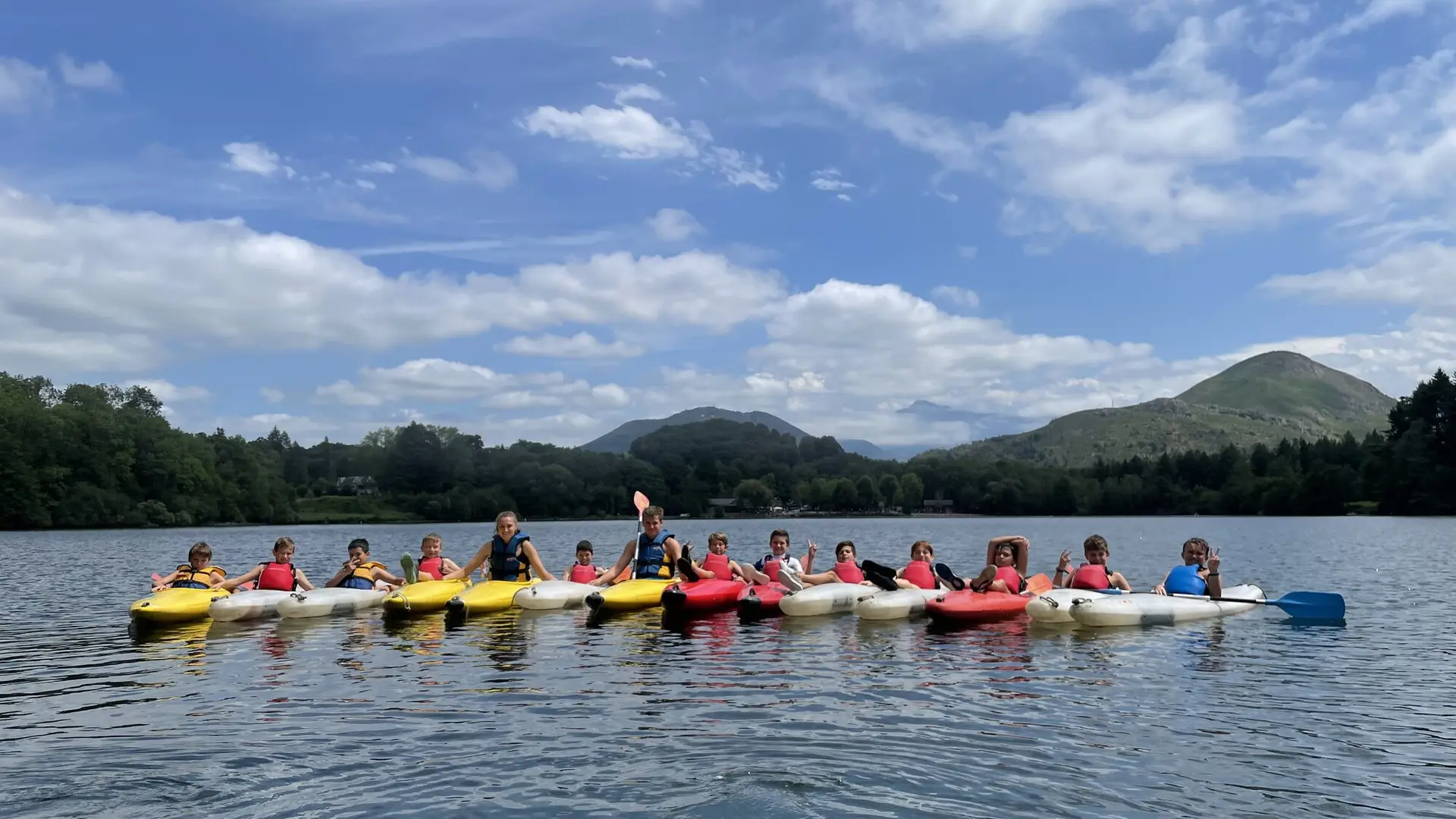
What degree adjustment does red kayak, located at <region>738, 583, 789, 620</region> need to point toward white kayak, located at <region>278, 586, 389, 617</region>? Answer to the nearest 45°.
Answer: approximately 45° to its right

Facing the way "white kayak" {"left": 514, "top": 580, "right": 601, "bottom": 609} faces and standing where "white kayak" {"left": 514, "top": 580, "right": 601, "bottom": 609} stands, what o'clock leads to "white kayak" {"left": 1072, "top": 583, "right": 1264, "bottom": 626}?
"white kayak" {"left": 1072, "top": 583, "right": 1264, "bottom": 626} is roughly at 8 o'clock from "white kayak" {"left": 514, "top": 580, "right": 601, "bottom": 609}.

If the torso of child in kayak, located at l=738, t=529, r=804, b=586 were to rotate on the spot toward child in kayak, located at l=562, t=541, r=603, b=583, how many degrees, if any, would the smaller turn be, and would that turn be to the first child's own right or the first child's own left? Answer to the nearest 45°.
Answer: approximately 90° to the first child's own right

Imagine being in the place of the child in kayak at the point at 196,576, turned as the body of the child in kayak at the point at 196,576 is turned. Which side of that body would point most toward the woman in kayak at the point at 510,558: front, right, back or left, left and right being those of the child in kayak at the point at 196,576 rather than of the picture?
left
